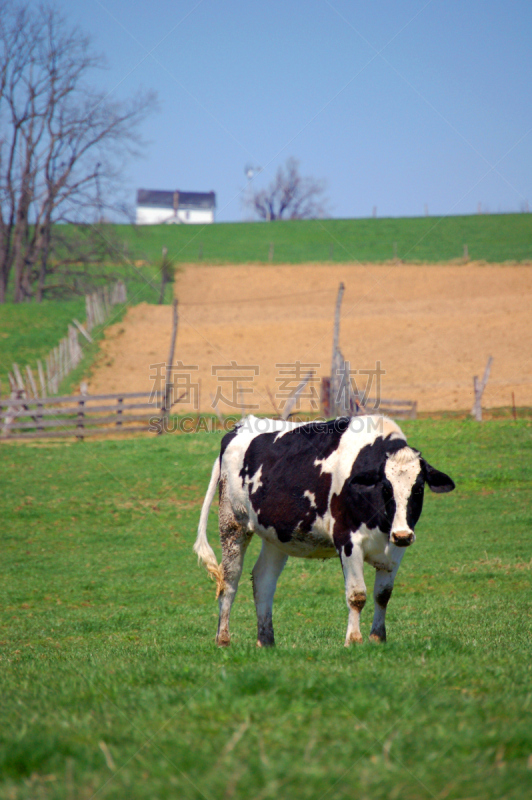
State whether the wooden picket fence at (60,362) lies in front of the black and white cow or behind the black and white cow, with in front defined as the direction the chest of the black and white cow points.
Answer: behind

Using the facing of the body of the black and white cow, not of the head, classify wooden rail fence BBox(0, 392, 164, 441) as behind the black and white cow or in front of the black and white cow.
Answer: behind

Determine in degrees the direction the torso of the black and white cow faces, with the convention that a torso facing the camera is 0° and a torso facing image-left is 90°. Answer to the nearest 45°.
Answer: approximately 315°
